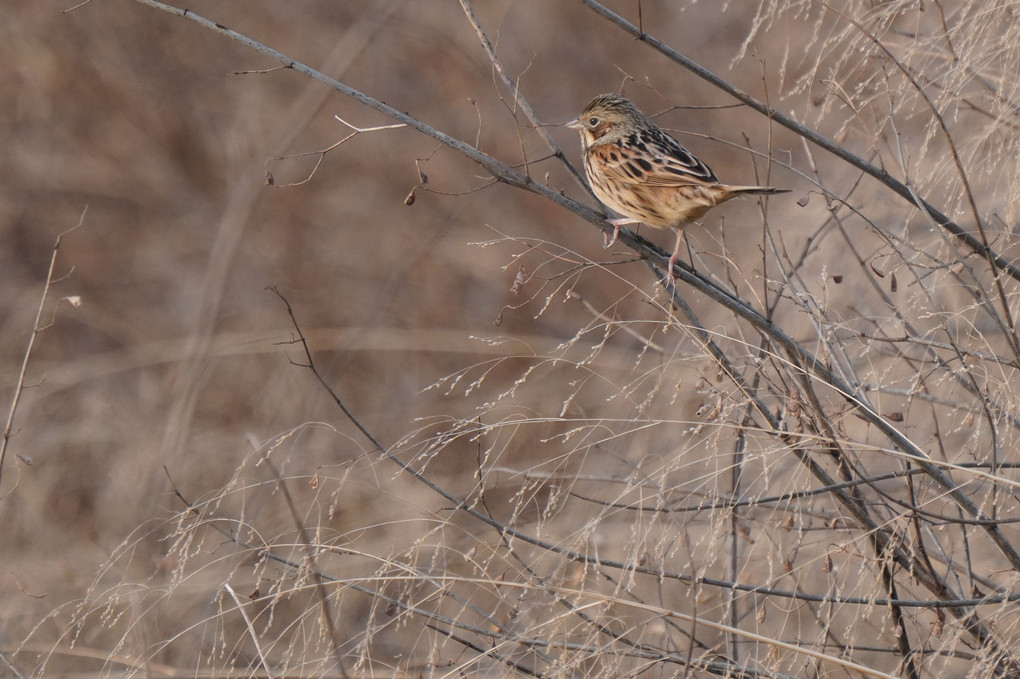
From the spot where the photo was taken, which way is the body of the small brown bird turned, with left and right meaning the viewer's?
facing to the left of the viewer
